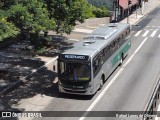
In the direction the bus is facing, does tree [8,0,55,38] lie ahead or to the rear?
to the rear

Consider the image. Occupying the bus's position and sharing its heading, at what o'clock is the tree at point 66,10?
The tree is roughly at 4 o'clock from the bus.

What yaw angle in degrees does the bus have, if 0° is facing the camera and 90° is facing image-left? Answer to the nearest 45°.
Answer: approximately 45°
